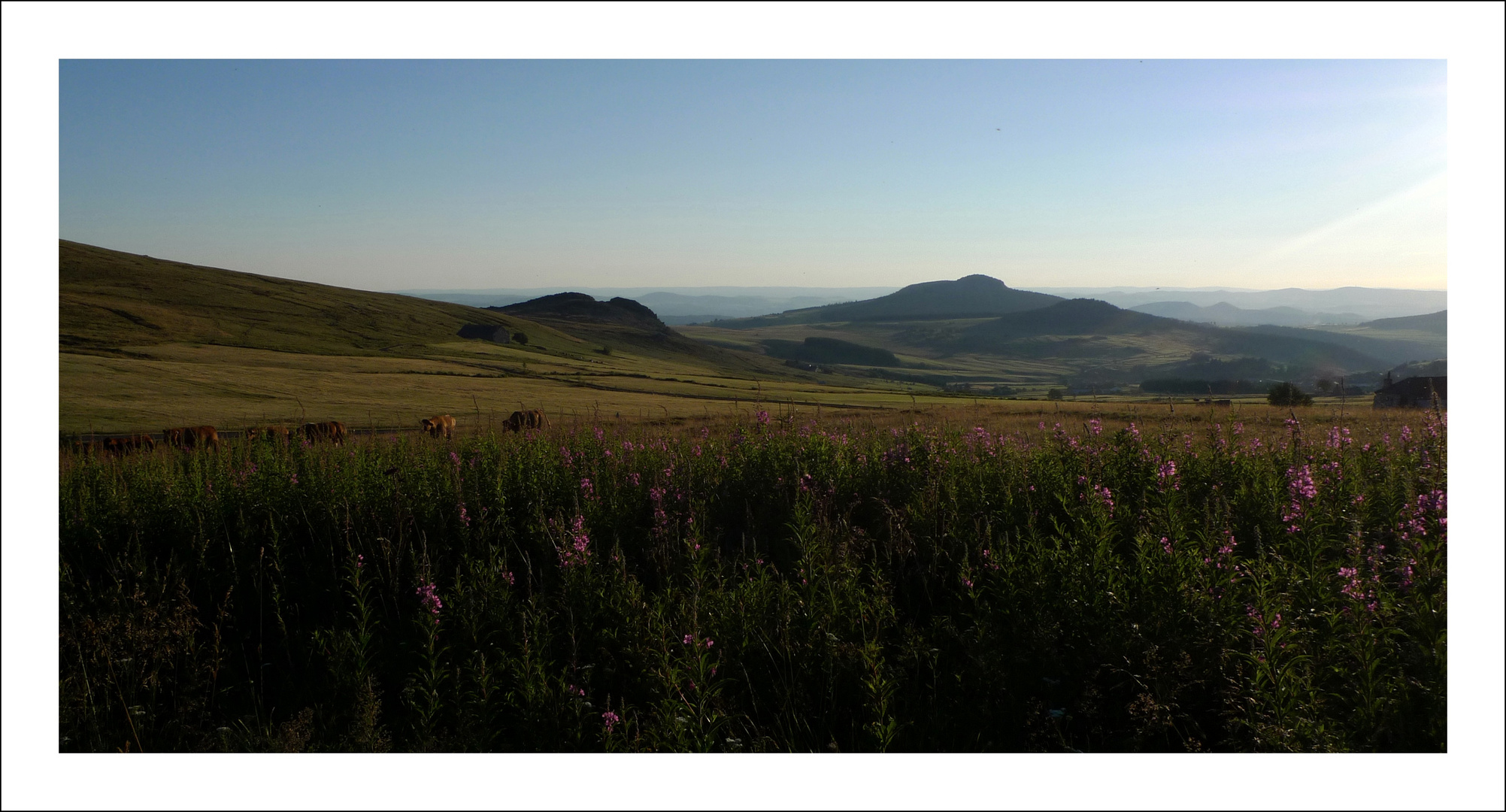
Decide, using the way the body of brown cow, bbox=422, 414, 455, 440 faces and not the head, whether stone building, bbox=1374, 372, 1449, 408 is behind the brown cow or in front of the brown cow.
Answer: behind

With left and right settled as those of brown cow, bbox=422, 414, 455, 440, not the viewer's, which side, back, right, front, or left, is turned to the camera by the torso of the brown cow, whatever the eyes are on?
left
